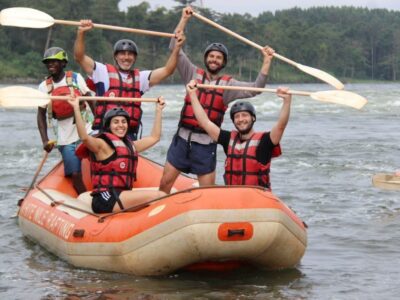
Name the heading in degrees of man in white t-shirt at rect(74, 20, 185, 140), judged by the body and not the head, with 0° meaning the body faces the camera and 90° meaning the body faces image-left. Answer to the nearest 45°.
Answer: approximately 0°

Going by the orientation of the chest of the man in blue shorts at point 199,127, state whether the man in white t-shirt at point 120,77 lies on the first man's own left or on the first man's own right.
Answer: on the first man's own right

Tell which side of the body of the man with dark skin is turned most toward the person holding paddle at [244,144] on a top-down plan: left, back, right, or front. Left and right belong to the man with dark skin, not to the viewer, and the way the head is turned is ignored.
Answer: left

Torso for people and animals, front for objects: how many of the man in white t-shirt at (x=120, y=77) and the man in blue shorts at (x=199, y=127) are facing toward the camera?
2

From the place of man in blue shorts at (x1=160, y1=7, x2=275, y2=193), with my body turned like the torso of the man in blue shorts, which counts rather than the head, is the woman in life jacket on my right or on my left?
on my right

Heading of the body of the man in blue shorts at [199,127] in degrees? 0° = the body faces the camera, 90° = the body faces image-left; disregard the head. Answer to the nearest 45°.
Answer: approximately 0°

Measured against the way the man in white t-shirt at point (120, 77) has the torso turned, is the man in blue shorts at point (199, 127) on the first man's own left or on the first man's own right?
on the first man's own left

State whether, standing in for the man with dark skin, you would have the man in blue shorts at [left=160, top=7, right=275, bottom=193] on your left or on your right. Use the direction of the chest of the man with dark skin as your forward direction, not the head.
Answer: on your left
